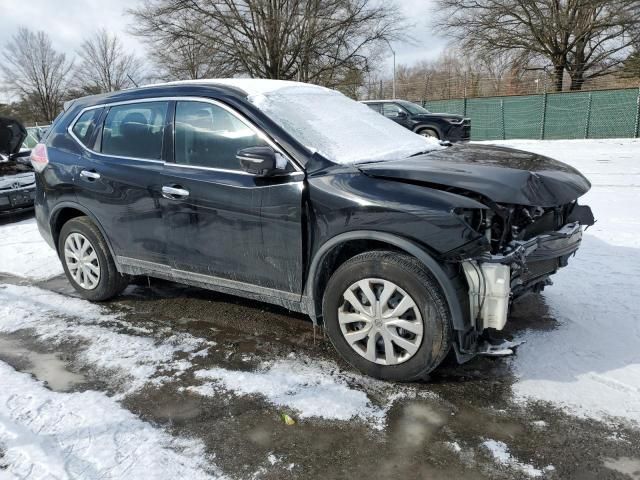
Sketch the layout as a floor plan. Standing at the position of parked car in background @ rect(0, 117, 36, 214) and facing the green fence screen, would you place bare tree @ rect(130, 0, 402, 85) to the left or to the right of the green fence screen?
left

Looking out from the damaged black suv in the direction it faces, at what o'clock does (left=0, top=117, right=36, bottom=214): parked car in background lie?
The parked car in background is roughly at 6 o'clock from the damaged black suv.

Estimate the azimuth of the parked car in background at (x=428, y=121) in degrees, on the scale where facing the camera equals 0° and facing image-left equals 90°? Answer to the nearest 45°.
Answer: approximately 315°

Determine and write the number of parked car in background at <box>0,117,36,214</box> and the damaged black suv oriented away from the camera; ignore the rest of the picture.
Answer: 0

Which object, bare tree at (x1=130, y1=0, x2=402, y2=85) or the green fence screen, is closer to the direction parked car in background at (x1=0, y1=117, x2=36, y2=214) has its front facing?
the green fence screen

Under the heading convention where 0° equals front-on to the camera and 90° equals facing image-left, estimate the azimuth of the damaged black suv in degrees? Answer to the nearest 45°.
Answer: approximately 315°

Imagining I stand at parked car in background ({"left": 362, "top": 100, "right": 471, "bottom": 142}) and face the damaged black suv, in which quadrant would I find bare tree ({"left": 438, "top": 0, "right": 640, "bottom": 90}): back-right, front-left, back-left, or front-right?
back-left

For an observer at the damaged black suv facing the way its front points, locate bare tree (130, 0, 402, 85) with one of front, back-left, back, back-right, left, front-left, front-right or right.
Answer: back-left

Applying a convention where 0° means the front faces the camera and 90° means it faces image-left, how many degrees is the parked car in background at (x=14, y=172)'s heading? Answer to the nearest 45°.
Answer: approximately 315°

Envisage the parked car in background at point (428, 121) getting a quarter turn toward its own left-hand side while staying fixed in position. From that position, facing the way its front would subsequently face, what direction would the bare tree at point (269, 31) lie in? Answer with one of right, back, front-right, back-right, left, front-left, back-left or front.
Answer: left

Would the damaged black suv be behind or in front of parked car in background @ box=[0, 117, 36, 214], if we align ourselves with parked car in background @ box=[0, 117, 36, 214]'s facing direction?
in front

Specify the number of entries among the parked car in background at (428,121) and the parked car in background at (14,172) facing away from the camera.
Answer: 0
